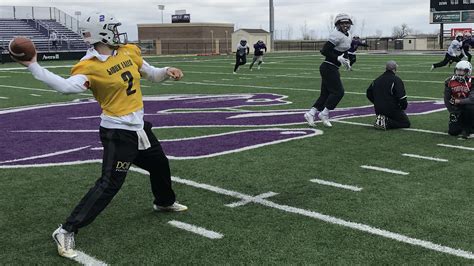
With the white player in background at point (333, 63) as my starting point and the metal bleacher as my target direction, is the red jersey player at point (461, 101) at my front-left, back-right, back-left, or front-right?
back-right

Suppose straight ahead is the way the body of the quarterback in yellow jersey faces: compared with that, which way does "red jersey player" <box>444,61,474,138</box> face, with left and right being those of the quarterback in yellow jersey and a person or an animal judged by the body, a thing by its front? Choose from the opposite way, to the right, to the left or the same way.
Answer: to the right

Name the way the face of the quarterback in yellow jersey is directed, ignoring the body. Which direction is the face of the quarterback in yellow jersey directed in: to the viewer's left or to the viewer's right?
to the viewer's right

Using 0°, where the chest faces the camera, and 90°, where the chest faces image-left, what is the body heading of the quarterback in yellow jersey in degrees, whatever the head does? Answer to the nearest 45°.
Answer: approximately 315°

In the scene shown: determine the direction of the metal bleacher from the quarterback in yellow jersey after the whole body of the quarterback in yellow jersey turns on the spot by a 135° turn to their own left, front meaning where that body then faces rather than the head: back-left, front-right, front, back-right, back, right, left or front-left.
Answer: front

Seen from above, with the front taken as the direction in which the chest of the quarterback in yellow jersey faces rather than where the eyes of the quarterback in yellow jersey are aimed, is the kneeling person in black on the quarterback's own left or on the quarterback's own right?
on the quarterback's own left
